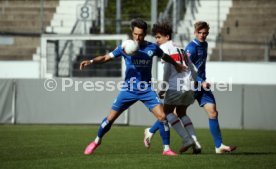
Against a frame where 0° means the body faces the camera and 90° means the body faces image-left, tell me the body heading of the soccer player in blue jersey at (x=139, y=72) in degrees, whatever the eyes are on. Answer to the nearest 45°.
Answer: approximately 0°

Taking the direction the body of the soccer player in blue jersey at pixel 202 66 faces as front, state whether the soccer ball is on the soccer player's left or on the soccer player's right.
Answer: on the soccer player's right
